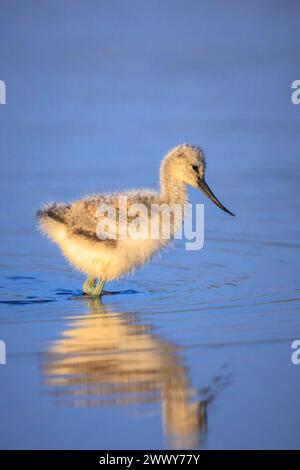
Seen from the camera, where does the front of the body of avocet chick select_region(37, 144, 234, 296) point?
to the viewer's right
